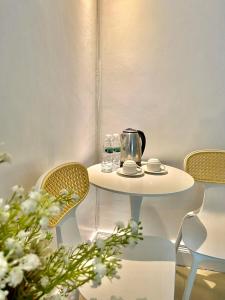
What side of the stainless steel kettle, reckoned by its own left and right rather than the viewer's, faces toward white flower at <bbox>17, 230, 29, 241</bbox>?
left

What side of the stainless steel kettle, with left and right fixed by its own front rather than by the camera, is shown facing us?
left
